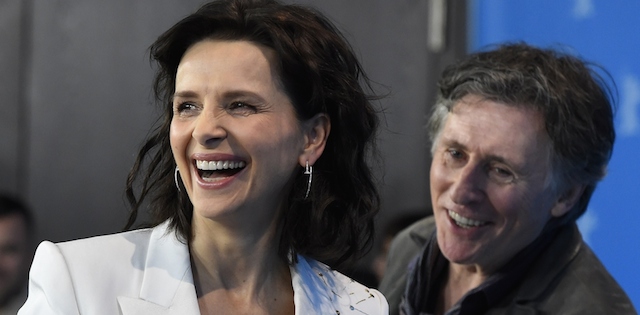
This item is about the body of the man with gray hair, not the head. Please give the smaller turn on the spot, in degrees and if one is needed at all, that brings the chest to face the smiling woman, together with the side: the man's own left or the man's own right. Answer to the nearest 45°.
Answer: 0° — they already face them

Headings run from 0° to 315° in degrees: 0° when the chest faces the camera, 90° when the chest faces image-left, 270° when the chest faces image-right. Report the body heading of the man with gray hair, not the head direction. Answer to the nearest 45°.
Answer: approximately 45°

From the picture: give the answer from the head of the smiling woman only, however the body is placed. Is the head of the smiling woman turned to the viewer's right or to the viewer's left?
to the viewer's left
